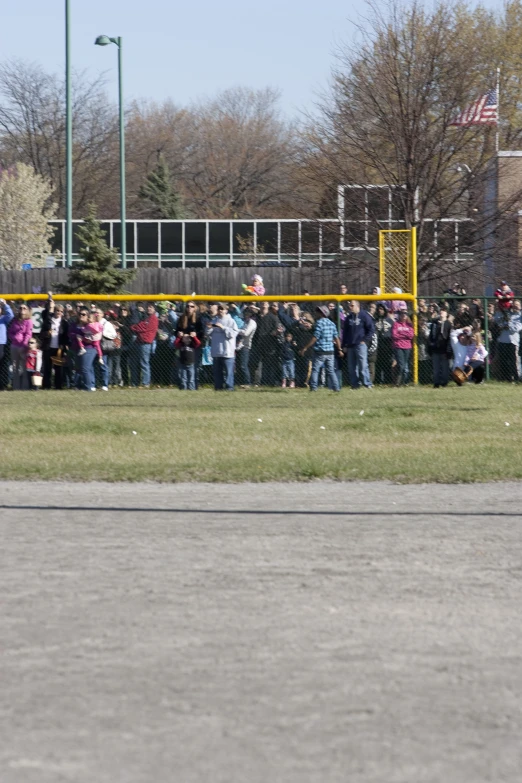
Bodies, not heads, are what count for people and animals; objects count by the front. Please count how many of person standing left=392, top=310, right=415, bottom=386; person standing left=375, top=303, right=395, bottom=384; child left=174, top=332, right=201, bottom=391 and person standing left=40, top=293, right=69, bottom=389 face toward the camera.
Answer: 4

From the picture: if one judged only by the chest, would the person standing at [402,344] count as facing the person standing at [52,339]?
no

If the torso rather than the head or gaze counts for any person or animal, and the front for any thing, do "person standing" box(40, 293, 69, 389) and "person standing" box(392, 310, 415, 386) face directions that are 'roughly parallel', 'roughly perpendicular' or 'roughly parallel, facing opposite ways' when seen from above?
roughly parallel

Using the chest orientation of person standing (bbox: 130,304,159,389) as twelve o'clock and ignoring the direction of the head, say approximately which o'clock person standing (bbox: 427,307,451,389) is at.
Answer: person standing (bbox: 427,307,451,389) is roughly at 8 o'clock from person standing (bbox: 130,304,159,389).

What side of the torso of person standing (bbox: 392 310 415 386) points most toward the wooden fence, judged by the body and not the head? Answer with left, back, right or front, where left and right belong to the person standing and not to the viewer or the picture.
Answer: back

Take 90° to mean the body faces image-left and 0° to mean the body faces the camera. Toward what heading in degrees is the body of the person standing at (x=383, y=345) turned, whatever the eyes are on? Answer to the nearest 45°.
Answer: approximately 0°

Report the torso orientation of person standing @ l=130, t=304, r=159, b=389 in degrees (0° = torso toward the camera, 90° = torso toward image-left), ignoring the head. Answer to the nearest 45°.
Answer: approximately 45°

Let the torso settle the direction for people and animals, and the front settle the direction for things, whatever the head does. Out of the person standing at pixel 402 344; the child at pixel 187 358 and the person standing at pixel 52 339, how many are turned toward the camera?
3

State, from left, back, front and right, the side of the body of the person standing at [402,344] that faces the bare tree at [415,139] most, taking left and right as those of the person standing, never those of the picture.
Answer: back

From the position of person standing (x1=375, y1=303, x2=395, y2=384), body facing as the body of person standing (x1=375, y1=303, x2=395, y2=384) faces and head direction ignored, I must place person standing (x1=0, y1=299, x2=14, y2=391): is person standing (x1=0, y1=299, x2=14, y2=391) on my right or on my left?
on my right

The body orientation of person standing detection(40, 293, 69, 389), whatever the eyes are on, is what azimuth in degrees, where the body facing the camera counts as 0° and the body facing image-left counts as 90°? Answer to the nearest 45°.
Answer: approximately 0°

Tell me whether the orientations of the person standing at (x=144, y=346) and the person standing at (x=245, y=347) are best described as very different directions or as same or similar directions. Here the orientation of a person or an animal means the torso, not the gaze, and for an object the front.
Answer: same or similar directions

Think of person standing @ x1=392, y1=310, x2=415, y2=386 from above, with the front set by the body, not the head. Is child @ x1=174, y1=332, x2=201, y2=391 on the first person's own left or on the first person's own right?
on the first person's own right

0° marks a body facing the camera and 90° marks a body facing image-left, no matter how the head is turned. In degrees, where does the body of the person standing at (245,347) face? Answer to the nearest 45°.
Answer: approximately 45°

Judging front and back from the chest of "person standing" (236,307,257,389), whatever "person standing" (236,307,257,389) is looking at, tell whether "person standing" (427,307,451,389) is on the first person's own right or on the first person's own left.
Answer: on the first person's own left

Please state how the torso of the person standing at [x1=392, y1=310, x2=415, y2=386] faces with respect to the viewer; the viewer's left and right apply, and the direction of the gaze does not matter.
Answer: facing the viewer

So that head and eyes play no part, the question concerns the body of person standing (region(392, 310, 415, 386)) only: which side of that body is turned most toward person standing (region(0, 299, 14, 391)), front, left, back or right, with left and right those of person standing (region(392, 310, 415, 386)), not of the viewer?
right

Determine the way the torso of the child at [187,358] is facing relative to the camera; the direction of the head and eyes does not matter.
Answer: toward the camera

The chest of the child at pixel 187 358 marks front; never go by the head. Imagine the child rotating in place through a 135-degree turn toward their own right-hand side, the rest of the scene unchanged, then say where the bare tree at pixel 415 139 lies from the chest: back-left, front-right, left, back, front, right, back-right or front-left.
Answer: right

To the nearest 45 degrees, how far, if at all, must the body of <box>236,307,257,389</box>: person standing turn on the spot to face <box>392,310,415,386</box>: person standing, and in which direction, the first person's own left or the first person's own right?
approximately 135° to the first person's own left

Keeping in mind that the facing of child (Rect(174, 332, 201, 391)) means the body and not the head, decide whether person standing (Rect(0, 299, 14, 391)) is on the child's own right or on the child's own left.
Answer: on the child's own right

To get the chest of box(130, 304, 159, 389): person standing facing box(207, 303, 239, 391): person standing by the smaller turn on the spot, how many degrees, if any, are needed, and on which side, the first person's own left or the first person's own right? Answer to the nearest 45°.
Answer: approximately 90° to the first person's own left

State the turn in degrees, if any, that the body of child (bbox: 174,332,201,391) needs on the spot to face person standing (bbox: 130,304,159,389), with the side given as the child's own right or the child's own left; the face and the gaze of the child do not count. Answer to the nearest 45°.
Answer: approximately 135° to the child's own right
